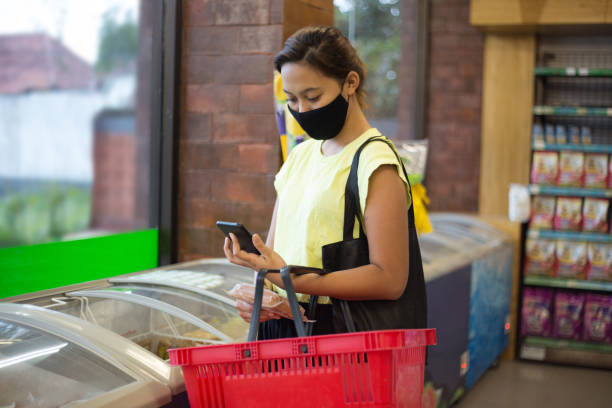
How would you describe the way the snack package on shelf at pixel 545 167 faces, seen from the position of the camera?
facing the viewer

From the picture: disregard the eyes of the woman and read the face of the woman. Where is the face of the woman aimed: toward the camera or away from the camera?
toward the camera

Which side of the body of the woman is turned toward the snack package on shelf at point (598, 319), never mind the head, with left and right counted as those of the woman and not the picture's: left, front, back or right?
back

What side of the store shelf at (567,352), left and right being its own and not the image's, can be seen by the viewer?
front
